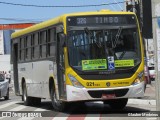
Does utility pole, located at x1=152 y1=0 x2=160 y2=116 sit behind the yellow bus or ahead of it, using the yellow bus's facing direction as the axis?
ahead

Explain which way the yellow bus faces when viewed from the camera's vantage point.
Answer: facing the viewer and to the right of the viewer
